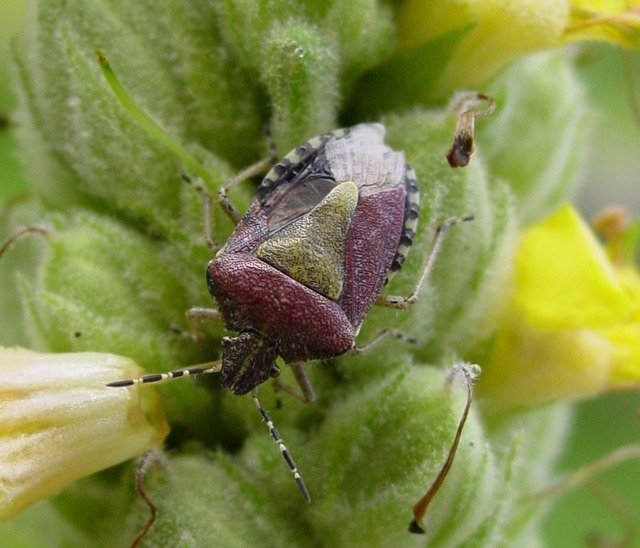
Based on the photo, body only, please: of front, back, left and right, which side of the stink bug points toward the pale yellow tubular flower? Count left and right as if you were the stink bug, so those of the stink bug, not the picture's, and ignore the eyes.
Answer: front

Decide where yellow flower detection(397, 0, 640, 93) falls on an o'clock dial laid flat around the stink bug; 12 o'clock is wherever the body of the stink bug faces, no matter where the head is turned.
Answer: The yellow flower is roughly at 6 o'clock from the stink bug.

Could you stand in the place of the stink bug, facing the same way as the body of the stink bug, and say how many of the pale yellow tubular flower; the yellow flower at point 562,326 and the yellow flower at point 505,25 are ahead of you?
1

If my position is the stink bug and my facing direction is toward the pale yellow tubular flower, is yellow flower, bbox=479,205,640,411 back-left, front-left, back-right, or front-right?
back-left

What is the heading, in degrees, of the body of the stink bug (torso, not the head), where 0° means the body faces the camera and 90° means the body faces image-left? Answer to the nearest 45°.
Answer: approximately 45°

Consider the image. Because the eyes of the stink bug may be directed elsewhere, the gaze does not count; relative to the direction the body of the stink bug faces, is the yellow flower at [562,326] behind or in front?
behind
